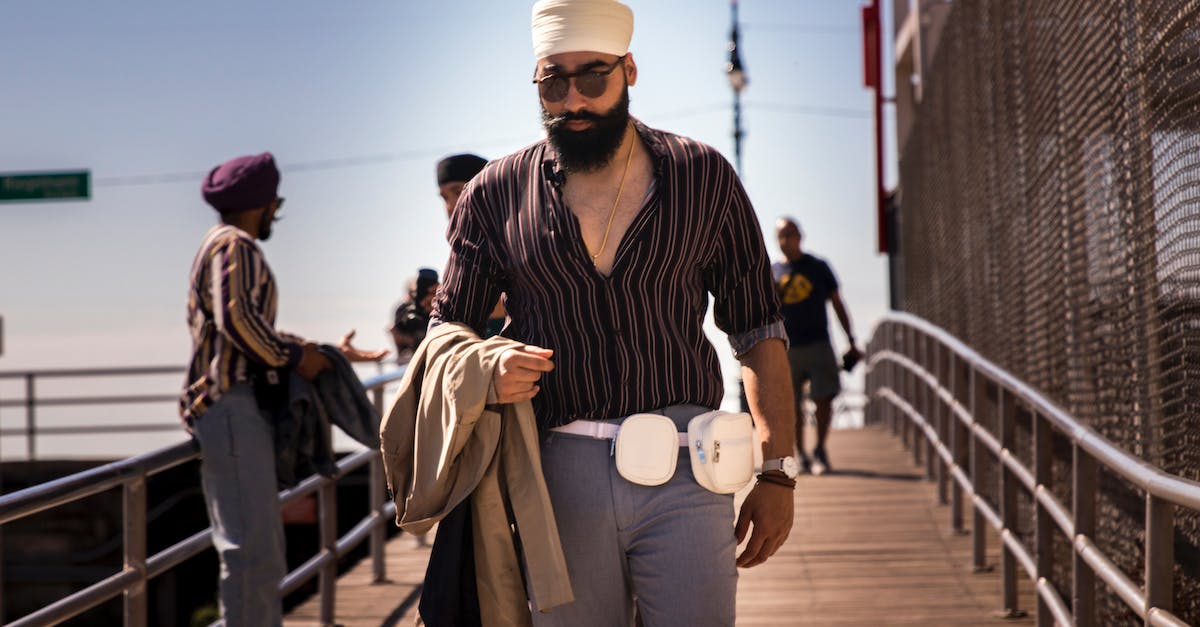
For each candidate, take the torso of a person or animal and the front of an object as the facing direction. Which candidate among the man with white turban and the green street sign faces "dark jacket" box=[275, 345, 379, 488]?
the green street sign

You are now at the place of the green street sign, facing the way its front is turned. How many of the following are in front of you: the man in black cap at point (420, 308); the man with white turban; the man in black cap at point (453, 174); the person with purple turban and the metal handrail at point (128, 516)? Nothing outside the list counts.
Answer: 5

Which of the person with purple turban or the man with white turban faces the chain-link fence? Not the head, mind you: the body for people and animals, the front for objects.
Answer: the person with purple turban

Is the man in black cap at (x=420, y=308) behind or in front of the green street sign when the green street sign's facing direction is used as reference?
in front

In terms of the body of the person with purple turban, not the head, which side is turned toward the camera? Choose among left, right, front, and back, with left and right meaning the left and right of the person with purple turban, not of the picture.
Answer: right

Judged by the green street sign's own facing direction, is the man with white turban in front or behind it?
in front

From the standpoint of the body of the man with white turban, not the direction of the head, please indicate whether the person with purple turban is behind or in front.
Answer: behind

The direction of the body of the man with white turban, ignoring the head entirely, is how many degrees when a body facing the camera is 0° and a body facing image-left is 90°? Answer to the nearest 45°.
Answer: approximately 0°

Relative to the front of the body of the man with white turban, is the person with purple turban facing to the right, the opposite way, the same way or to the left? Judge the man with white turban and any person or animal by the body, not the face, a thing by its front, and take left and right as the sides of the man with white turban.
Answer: to the left

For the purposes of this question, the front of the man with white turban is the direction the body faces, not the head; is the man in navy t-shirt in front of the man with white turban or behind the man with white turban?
behind

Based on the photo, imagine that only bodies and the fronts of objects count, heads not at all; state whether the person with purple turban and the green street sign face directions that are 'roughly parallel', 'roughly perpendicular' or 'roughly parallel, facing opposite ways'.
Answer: roughly perpendicular

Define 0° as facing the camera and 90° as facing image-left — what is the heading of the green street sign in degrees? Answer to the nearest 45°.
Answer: approximately 0°
